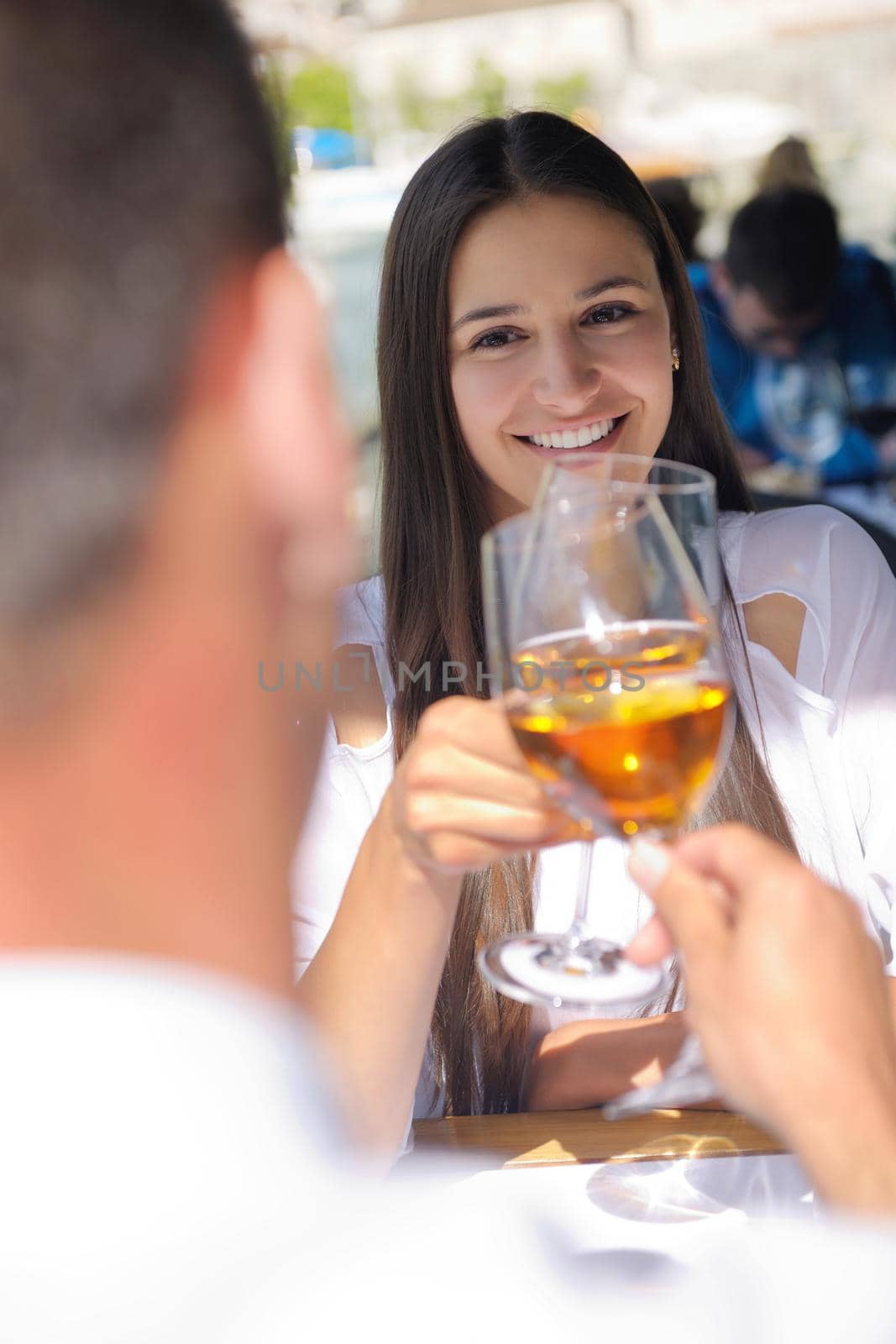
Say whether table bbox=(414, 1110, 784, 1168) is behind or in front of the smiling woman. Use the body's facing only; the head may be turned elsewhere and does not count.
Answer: in front

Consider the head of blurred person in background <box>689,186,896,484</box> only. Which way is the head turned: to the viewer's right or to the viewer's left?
to the viewer's left

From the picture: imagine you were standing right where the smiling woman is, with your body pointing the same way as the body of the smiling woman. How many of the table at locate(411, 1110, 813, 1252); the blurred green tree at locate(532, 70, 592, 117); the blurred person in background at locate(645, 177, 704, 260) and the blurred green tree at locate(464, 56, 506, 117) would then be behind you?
3

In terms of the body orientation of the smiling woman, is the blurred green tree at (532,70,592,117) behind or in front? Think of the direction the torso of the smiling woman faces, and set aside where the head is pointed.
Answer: behind

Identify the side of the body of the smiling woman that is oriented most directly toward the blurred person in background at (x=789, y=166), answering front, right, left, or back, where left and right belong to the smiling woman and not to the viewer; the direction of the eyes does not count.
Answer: back

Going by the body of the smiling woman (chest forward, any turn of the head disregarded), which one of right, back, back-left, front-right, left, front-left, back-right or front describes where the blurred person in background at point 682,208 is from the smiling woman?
back

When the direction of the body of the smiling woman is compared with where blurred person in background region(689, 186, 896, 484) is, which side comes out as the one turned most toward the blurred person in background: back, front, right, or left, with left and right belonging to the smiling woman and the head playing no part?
back

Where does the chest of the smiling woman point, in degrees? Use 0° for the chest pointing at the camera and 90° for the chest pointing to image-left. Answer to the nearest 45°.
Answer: approximately 0°
